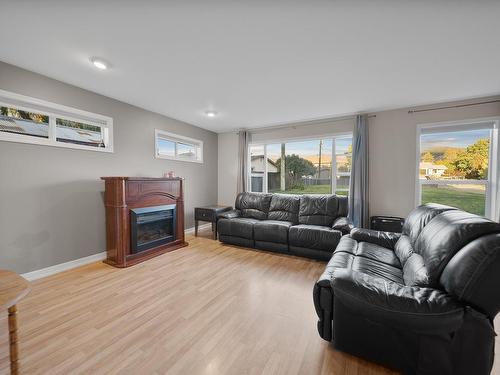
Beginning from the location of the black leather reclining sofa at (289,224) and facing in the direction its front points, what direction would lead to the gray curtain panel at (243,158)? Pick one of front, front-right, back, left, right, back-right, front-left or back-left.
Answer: right

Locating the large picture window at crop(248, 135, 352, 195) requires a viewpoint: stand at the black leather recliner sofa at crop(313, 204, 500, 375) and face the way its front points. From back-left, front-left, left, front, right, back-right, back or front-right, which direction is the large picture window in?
front-right

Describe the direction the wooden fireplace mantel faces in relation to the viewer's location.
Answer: facing the viewer and to the right of the viewer

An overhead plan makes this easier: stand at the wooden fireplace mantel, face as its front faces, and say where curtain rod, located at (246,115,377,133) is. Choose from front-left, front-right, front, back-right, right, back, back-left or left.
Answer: front-left

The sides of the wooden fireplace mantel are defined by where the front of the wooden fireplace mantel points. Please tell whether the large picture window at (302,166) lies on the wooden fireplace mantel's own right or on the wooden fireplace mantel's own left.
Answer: on the wooden fireplace mantel's own left

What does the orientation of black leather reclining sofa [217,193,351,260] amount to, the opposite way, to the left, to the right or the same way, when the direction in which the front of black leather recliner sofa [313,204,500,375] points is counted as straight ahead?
to the left

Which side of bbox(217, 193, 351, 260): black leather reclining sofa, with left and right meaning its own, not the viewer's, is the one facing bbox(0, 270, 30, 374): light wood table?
front

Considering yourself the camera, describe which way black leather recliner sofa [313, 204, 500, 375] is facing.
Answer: facing to the left of the viewer

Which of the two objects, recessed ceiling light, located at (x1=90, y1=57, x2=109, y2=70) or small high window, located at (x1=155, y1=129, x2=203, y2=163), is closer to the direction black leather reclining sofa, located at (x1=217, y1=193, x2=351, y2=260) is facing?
the recessed ceiling light

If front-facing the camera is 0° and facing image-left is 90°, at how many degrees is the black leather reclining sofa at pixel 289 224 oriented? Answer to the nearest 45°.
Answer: approximately 45°

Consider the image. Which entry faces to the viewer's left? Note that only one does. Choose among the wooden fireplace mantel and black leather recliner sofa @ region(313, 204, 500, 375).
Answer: the black leather recliner sofa

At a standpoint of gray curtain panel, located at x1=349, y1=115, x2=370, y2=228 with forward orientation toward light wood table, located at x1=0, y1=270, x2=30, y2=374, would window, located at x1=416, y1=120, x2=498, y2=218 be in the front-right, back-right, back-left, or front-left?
back-left

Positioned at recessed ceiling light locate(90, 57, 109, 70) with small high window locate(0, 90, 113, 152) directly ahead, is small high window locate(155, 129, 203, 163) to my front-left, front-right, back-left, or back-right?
front-right

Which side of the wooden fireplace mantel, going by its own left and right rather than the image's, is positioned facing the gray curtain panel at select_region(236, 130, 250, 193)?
left

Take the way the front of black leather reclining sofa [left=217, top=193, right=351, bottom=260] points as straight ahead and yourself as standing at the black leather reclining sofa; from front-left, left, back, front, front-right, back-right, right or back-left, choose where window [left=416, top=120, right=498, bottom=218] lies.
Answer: back-left

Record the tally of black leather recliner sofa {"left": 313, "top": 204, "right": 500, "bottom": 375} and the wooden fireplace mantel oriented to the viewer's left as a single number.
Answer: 1

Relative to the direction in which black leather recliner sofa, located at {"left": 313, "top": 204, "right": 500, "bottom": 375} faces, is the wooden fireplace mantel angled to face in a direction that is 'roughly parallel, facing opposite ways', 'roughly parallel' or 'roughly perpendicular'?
roughly parallel, facing opposite ways
